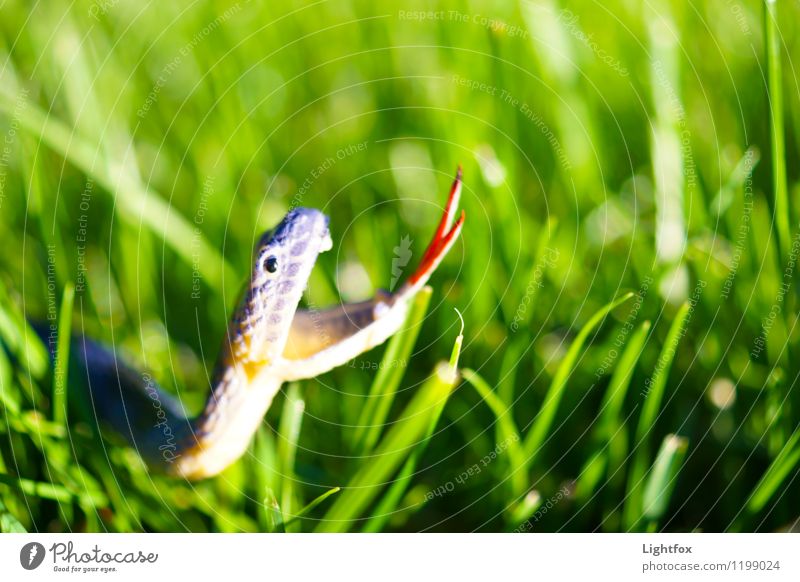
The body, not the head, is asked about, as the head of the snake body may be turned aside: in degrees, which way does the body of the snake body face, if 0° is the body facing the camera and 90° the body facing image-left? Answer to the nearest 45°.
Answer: approximately 270°
